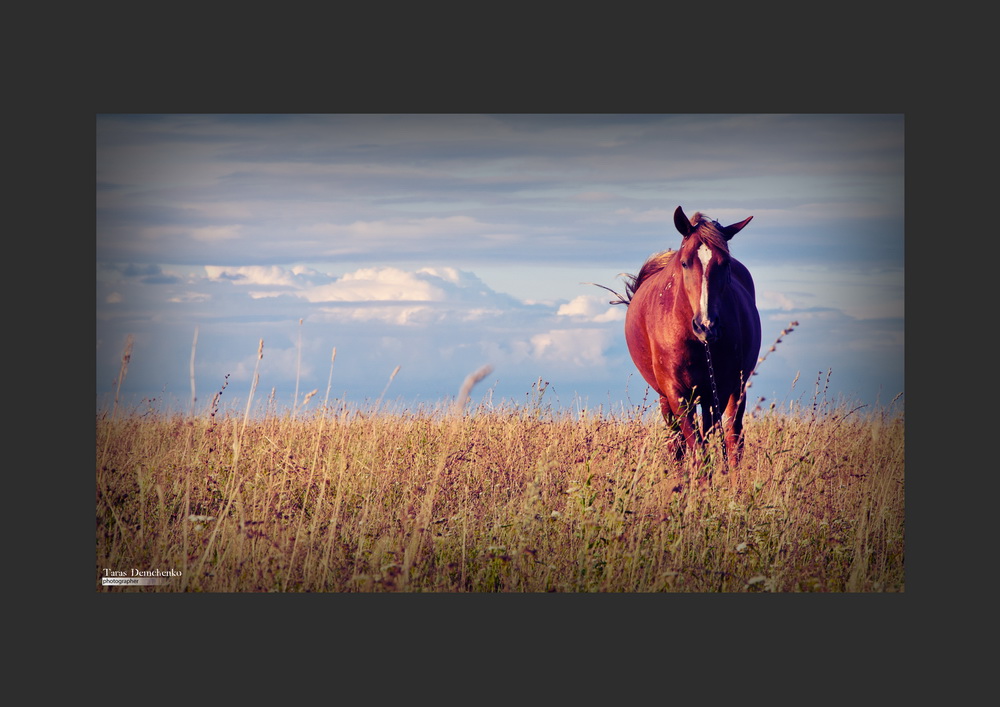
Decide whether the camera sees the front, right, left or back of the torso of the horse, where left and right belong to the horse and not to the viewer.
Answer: front
